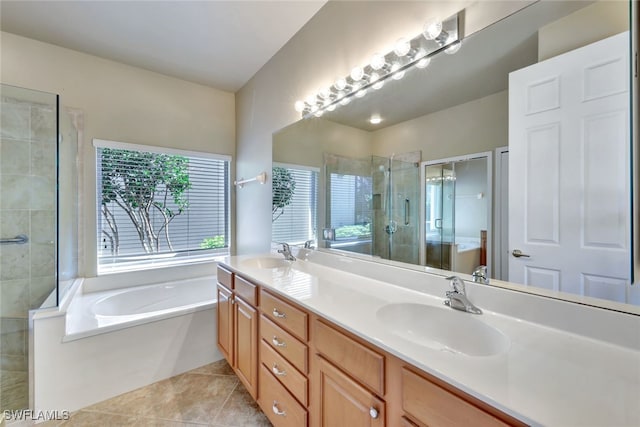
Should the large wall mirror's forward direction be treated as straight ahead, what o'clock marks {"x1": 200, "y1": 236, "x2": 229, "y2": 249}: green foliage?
The green foliage is roughly at 2 o'clock from the large wall mirror.

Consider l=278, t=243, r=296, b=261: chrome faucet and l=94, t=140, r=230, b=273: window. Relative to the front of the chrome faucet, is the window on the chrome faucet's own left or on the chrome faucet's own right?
on the chrome faucet's own right

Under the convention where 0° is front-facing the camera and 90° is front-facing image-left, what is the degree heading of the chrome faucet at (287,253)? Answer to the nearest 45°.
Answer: approximately 45°

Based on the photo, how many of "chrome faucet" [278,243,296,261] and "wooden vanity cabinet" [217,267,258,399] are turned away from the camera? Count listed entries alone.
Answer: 0

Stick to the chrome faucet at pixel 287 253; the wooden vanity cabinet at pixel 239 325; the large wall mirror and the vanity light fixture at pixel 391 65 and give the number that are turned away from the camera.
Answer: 0

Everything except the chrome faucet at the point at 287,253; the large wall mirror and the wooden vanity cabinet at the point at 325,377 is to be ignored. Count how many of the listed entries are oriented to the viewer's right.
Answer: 0

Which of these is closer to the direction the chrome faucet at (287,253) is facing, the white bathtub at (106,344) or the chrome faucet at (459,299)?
the white bathtub

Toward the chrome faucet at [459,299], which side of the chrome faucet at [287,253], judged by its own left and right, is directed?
left

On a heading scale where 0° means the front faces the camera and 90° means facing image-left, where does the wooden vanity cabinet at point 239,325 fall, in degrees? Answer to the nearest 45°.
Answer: approximately 45°

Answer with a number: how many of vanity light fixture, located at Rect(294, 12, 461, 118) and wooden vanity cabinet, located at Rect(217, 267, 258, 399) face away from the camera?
0

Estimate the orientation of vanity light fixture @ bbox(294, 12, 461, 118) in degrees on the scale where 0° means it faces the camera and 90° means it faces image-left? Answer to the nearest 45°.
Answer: approximately 45°

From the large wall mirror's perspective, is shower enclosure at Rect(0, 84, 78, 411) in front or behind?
in front

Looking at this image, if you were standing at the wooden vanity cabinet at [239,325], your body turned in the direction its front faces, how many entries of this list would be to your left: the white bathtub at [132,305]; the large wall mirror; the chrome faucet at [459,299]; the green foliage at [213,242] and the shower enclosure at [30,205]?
2
